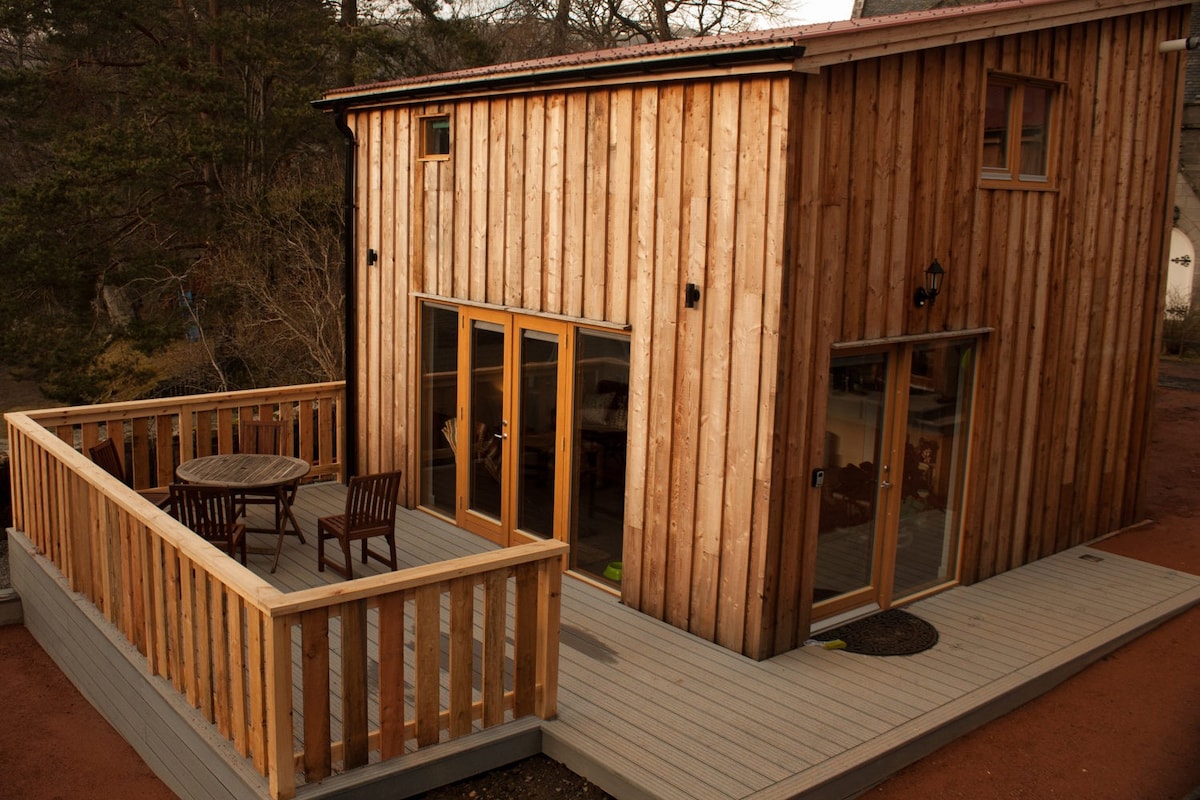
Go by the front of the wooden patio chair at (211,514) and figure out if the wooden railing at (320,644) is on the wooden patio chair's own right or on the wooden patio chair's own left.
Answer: on the wooden patio chair's own right

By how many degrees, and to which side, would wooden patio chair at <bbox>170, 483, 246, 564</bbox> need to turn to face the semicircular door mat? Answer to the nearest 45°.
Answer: approximately 90° to its right

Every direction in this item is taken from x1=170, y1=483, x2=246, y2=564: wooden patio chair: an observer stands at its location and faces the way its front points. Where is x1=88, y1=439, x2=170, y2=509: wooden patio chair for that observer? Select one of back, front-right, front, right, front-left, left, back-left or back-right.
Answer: left

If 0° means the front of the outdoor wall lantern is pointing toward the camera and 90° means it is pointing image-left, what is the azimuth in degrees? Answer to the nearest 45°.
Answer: approximately 315°

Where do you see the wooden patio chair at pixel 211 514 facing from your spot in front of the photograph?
facing away from the viewer and to the right of the viewer

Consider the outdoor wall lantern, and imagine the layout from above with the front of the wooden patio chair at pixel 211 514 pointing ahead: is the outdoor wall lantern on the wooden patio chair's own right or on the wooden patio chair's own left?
on the wooden patio chair's own right

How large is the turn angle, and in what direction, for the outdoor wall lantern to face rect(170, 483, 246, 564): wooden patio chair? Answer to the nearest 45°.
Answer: approximately 135° to its right

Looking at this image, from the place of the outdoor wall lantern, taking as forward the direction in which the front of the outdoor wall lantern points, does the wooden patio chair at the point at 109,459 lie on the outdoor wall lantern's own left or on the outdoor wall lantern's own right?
on the outdoor wall lantern's own right

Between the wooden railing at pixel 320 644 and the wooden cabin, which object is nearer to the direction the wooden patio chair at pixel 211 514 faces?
the wooden cabin

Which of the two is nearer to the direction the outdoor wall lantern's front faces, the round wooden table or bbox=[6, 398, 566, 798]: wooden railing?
the wooden railing
